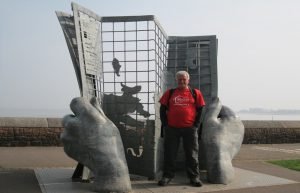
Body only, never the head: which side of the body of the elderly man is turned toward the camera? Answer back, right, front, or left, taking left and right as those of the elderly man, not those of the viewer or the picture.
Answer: front
